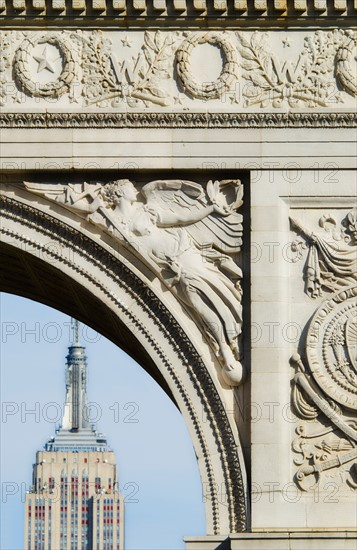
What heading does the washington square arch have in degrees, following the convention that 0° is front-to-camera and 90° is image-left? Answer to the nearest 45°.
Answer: approximately 0°
